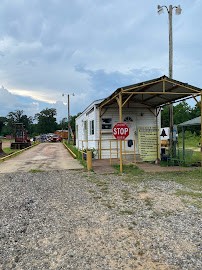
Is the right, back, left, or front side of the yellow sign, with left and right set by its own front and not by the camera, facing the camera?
front
